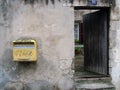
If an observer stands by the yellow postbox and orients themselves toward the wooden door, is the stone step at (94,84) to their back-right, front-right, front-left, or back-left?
front-right

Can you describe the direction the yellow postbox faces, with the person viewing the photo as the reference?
facing the viewer

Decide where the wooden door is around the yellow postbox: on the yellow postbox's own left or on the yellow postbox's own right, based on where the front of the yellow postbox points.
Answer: on the yellow postbox's own left

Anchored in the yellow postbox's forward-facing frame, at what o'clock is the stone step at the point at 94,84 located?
The stone step is roughly at 9 o'clock from the yellow postbox.
